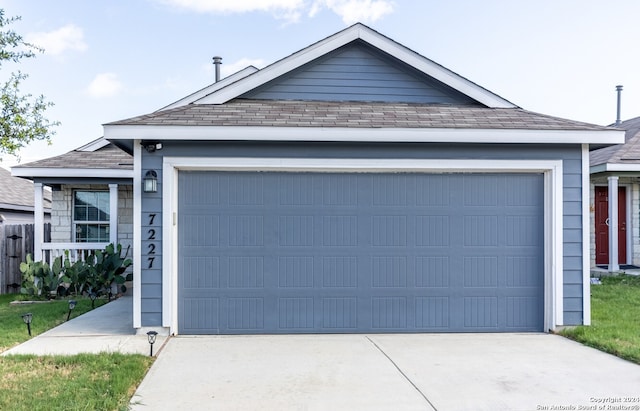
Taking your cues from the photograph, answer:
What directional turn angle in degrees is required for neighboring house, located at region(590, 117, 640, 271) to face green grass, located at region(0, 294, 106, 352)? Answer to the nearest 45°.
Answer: approximately 45° to its right

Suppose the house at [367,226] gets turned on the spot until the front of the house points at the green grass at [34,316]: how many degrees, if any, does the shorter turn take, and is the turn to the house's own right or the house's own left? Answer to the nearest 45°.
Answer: approximately 90° to the house's own right

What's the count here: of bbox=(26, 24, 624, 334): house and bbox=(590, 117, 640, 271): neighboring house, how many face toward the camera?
2

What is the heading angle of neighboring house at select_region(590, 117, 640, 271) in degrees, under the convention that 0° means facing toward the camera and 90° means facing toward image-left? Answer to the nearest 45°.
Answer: approximately 0°

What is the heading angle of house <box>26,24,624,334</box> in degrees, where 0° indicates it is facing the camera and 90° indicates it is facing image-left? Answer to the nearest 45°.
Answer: approximately 0°

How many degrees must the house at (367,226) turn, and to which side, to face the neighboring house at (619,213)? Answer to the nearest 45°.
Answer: approximately 135° to its left

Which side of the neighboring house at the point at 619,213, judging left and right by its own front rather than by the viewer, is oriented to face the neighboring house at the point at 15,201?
right

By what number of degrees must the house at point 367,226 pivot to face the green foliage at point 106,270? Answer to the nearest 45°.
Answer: approximately 135° to its right

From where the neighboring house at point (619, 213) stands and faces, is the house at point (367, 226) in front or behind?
in front

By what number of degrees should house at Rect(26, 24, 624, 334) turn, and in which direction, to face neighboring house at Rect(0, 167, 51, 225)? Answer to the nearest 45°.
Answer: approximately 135° to its right
